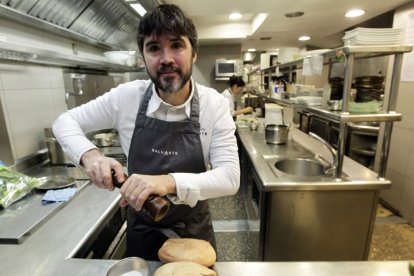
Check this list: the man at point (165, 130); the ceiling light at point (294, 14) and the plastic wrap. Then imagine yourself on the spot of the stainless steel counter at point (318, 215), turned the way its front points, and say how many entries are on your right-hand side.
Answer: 1

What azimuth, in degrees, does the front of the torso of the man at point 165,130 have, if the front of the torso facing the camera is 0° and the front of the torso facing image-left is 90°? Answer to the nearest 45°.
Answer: approximately 0°

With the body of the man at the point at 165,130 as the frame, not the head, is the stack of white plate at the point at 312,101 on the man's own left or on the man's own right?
on the man's own left

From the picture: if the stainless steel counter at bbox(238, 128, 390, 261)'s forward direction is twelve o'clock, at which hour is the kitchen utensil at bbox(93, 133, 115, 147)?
The kitchen utensil is roughly at 12 o'clock from the stainless steel counter.

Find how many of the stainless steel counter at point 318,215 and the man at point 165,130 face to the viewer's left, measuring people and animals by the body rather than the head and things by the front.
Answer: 1

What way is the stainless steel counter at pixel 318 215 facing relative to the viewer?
to the viewer's left

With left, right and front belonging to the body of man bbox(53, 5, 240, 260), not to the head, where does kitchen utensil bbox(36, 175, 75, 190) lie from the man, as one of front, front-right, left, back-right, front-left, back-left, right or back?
back-right

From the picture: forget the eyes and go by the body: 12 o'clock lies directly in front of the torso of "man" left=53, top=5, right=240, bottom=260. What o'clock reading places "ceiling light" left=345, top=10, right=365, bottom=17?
The ceiling light is roughly at 8 o'clock from the man.

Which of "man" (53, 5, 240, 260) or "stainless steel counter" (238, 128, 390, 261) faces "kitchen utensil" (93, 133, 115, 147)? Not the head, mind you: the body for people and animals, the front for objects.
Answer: the stainless steel counter

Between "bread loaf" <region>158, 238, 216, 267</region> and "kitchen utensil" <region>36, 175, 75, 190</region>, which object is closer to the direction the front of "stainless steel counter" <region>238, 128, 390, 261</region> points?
the kitchen utensil
